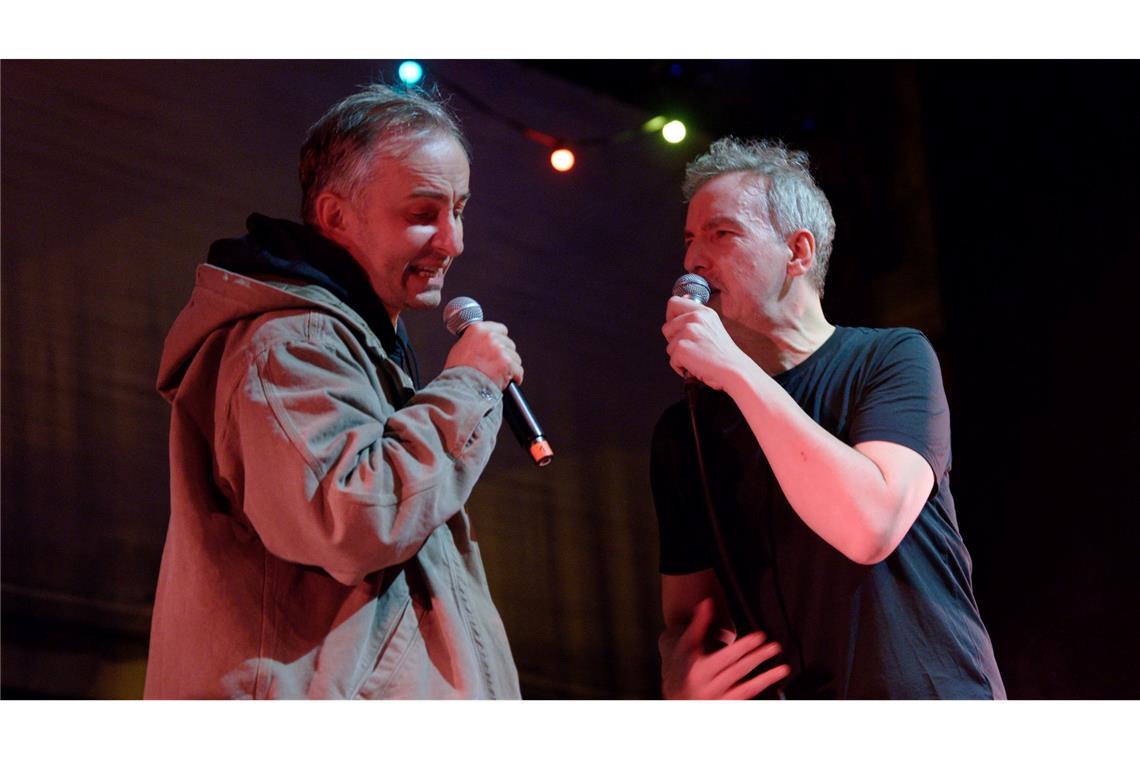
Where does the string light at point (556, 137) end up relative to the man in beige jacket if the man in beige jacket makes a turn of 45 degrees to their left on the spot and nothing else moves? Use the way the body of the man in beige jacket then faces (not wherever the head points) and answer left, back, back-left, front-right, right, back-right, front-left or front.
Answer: front

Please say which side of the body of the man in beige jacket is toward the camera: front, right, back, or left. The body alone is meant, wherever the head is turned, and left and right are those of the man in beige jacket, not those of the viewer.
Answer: right

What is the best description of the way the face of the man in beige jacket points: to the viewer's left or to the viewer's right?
to the viewer's right

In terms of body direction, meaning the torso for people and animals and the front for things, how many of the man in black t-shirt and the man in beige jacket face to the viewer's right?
1

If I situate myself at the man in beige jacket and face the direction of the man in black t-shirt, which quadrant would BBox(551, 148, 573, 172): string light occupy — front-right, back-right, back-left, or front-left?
front-left

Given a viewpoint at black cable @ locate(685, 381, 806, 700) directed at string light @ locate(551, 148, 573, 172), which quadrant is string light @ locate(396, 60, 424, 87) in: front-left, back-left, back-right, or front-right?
front-left

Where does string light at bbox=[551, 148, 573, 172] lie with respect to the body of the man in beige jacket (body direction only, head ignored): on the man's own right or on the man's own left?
on the man's own left

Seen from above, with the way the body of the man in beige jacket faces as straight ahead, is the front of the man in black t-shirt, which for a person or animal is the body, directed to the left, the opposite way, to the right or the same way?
the opposite way

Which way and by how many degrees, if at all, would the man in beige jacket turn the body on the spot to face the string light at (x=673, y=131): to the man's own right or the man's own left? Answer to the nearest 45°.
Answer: approximately 45° to the man's own left
